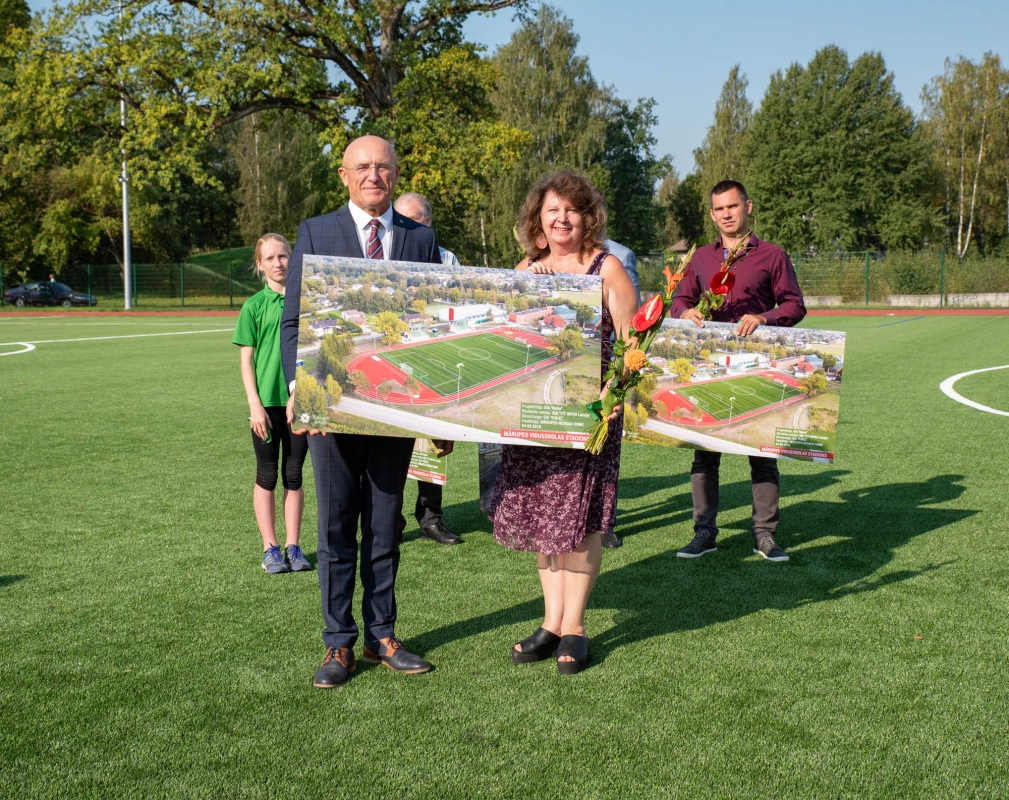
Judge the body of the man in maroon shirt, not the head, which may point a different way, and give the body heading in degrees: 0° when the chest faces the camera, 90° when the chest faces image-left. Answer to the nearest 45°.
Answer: approximately 0°

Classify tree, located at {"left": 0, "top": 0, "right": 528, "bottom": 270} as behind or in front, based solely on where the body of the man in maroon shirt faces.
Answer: behind

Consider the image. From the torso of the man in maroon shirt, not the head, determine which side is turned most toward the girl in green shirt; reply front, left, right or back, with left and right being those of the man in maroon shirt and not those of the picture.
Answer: right

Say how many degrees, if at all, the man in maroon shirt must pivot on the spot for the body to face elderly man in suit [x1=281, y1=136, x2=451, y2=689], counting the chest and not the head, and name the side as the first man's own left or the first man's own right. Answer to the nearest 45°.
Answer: approximately 45° to the first man's own right

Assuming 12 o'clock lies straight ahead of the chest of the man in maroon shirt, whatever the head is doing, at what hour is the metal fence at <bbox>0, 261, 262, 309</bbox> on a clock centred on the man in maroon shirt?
The metal fence is roughly at 5 o'clock from the man in maroon shirt.

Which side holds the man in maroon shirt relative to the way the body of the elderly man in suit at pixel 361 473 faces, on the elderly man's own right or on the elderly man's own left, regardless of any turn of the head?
on the elderly man's own left

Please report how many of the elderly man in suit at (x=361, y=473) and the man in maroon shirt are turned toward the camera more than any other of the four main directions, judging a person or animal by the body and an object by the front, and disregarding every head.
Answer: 2

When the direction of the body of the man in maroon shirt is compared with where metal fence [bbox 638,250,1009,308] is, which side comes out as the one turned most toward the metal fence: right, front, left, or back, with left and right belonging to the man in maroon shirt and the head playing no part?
back

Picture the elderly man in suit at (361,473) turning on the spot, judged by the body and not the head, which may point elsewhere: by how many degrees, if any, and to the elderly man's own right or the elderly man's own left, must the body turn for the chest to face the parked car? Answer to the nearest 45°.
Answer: approximately 180°

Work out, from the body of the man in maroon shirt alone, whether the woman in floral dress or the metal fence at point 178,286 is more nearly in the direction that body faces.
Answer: the woman in floral dress
